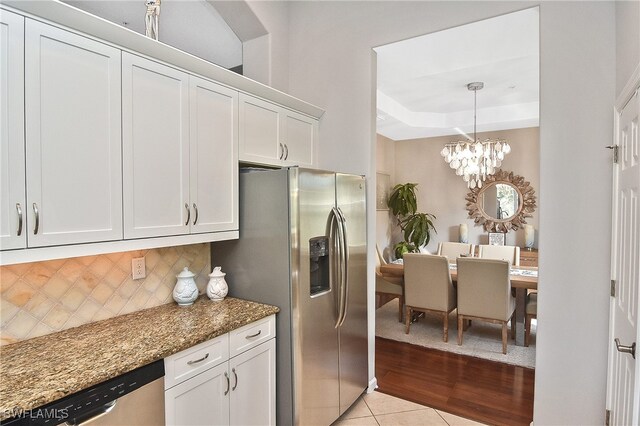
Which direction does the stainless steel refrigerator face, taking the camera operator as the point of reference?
facing the viewer and to the right of the viewer

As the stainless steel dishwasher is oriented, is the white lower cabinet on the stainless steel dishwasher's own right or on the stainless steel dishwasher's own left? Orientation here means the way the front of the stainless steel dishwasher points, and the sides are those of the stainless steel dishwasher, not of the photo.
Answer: on the stainless steel dishwasher's own left

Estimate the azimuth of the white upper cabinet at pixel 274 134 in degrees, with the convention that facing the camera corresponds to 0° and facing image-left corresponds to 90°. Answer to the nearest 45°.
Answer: approximately 315°

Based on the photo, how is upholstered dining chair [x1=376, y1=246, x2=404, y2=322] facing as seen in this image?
to the viewer's right

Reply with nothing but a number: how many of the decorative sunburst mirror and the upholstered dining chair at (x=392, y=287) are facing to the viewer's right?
1

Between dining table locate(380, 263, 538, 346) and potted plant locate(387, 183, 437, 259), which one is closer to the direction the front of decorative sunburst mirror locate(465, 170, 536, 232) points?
the dining table

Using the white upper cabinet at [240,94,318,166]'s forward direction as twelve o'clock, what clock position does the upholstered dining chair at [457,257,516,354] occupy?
The upholstered dining chair is roughly at 10 o'clock from the white upper cabinet.

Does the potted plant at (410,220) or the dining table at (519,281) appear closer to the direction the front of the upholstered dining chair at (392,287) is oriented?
the dining table

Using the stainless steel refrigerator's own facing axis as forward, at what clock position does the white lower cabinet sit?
The white lower cabinet is roughly at 3 o'clock from the stainless steel refrigerator.

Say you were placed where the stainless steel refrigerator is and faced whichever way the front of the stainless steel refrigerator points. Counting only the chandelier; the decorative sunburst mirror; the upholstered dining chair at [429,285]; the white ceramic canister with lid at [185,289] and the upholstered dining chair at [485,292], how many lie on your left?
4

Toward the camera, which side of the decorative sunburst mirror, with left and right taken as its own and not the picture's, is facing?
front
